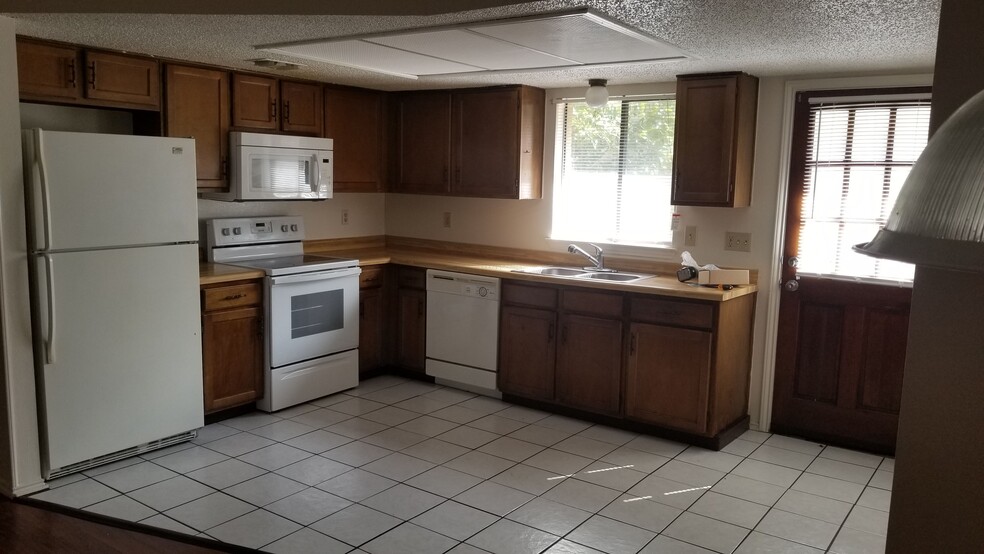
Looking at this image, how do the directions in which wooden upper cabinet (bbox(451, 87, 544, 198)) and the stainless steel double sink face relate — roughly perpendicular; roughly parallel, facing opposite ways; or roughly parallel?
roughly parallel

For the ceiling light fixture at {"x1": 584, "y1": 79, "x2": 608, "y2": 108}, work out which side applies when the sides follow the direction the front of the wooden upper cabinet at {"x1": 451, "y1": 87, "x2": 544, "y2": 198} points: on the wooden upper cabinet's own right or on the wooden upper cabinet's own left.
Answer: on the wooden upper cabinet's own left

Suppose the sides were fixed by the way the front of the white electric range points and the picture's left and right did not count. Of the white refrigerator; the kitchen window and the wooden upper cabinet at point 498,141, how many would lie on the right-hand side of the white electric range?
1

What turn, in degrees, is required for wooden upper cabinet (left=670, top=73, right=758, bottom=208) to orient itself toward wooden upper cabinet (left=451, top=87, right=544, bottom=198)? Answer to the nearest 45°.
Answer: approximately 45° to its right

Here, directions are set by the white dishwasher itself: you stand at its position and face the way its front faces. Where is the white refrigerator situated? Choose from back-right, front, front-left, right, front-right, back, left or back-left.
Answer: front

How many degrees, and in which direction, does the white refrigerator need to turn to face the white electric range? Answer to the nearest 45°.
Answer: approximately 90° to its left

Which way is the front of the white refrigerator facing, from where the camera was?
facing the viewer and to the right of the viewer

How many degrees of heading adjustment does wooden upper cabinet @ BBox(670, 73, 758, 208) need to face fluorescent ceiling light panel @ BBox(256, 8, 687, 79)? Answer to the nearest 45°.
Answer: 0° — it already faces it

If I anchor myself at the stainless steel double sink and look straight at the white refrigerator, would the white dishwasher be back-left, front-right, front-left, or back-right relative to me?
front-right

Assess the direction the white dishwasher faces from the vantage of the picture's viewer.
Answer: facing the viewer and to the left of the viewer

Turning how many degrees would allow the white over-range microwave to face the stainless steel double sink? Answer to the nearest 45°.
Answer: approximately 45° to its left

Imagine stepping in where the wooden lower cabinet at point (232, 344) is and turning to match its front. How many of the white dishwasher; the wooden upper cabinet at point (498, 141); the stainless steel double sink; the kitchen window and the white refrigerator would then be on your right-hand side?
1

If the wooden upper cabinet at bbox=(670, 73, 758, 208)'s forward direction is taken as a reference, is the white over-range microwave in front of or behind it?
in front
